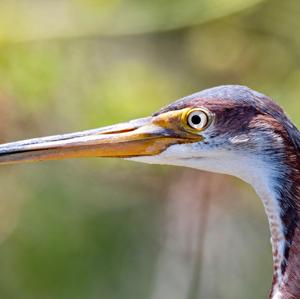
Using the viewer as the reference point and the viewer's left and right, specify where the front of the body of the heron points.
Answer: facing to the left of the viewer
